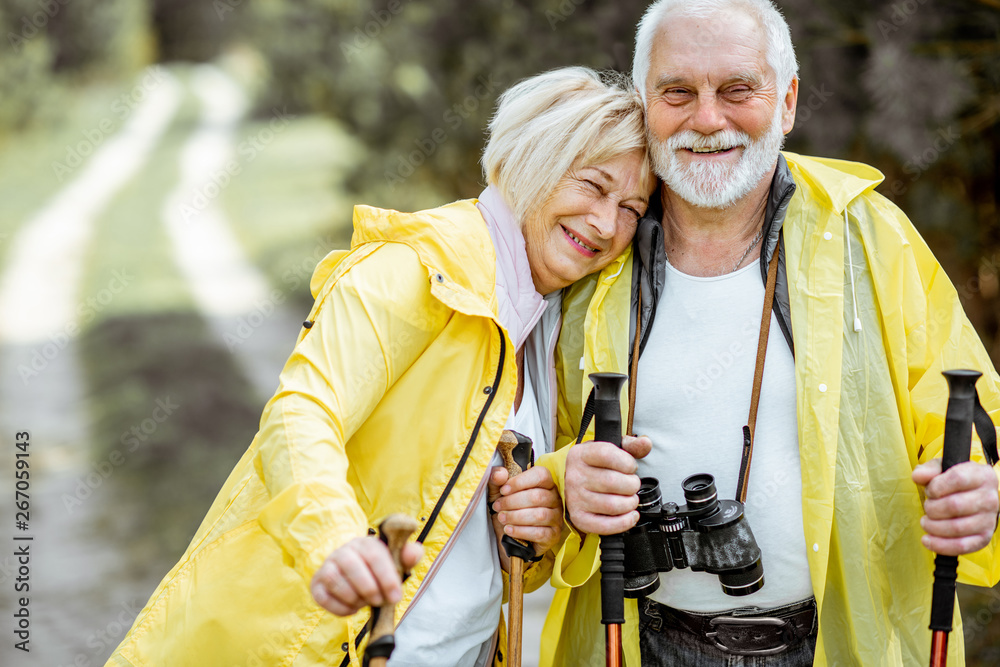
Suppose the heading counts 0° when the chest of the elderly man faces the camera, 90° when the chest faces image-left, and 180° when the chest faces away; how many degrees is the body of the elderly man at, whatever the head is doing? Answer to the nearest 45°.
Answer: approximately 0°

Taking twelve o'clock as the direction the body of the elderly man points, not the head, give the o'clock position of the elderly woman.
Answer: The elderly woman is roughly at 2 o'clock from the elderly man.

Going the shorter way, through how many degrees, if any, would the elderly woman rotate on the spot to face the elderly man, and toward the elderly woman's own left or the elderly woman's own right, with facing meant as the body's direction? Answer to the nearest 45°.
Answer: approximately 45° to the elderly woman's own left
